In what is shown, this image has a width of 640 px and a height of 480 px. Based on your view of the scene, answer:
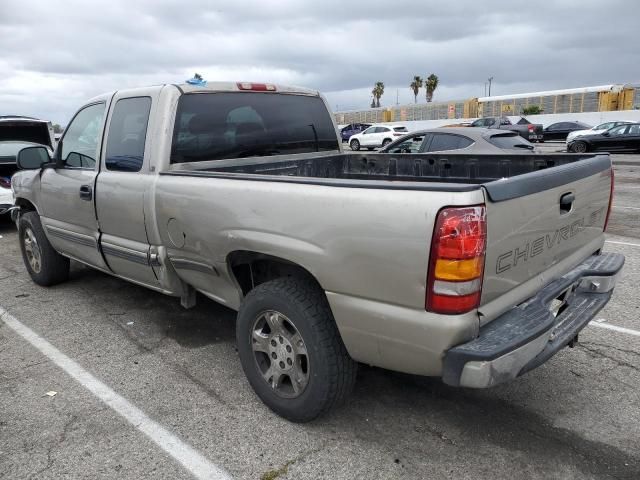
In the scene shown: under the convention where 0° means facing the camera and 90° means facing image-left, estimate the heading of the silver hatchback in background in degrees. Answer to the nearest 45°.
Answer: approximately 135°

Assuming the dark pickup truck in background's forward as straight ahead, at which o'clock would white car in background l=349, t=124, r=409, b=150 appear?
The white car in background is roughly at 11 o'clock from the dark pickup truck in background.

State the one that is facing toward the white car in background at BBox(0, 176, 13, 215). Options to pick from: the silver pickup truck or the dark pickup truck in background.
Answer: the silver pickup truck

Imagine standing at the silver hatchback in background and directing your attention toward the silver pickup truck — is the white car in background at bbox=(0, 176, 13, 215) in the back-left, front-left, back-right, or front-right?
front-right

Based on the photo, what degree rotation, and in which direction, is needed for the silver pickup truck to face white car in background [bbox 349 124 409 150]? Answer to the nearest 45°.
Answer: approximately 45° to its right

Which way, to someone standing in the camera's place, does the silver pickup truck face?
facing away from the viewer and to the left of the viewer

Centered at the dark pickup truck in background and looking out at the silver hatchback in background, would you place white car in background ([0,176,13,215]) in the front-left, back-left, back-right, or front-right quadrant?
front-right

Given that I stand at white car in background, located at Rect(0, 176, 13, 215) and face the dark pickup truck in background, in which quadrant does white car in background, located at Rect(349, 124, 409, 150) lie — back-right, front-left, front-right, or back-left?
front-left

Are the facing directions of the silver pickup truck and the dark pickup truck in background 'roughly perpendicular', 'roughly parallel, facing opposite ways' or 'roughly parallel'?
roughly parallel

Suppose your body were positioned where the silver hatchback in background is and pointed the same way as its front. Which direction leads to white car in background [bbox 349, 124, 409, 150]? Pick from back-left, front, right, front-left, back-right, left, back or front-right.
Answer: front-right

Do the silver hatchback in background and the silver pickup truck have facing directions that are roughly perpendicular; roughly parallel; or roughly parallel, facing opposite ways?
roughly parallel
